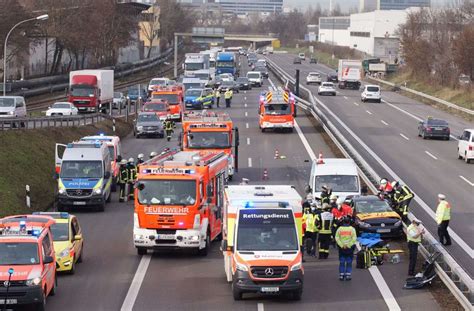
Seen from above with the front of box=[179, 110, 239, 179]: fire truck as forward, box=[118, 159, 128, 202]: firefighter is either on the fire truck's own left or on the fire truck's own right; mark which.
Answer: on the fire truck's own right

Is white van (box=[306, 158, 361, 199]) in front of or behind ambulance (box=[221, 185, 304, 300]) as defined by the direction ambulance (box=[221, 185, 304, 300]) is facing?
behind

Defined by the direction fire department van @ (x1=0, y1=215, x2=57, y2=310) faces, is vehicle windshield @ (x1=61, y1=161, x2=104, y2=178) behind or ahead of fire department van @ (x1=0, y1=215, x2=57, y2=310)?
behind

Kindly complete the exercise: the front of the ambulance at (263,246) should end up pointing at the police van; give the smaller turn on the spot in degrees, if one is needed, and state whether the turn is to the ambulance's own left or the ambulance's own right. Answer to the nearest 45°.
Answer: approximately 135° to the ambulance's own right

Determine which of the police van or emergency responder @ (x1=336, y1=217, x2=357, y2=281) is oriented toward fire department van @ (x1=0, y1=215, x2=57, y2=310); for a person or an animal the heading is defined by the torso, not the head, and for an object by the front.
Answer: the police van

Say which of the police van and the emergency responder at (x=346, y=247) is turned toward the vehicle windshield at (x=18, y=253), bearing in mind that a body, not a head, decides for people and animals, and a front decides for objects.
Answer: the police van

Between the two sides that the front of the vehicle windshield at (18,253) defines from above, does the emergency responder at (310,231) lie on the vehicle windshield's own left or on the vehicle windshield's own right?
on the vehicle windshield's own left

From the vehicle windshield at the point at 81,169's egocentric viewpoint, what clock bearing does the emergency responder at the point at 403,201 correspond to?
The emergency responder is roughly at 10 o'clock from the vehicle windshield.

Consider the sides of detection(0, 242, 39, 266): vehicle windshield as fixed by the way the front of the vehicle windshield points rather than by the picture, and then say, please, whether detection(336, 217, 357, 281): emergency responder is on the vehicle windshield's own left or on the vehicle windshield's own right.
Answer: on the vehicle windshield's own left
